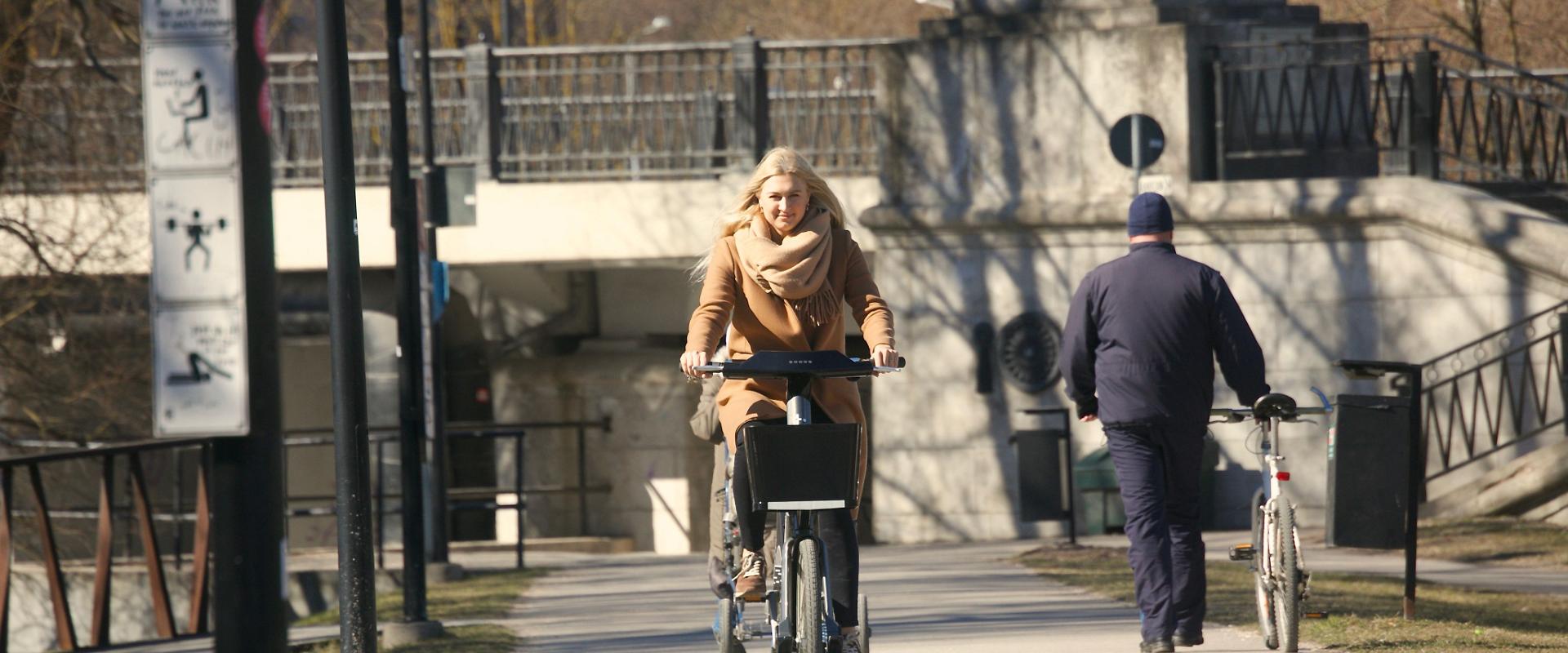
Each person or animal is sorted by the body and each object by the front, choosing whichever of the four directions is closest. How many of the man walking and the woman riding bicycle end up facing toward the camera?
1

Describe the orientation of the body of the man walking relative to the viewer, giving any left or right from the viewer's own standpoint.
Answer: facing away from the viewer

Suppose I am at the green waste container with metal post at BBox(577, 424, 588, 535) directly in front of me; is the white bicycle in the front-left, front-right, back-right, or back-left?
back-left

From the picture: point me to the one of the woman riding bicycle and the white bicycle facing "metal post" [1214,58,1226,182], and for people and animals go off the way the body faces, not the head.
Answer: the white bicycle

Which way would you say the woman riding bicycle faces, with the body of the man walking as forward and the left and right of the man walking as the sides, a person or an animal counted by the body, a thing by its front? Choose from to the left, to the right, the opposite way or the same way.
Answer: the opposite way

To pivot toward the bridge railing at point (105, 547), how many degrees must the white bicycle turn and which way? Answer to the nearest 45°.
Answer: approximately 90° to its left

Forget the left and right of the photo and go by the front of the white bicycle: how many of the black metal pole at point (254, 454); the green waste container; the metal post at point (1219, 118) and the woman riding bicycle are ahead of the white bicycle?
2

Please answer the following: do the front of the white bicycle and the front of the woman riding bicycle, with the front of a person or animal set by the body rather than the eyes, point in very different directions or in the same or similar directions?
very different directions

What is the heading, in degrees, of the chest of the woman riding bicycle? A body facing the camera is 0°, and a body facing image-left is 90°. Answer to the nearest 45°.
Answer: approximately 0°

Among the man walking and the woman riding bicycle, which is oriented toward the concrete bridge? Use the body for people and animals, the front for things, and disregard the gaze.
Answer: the man walking

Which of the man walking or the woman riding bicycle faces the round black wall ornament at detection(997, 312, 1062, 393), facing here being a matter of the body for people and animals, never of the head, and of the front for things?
the man walking

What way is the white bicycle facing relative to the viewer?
away from the camera
